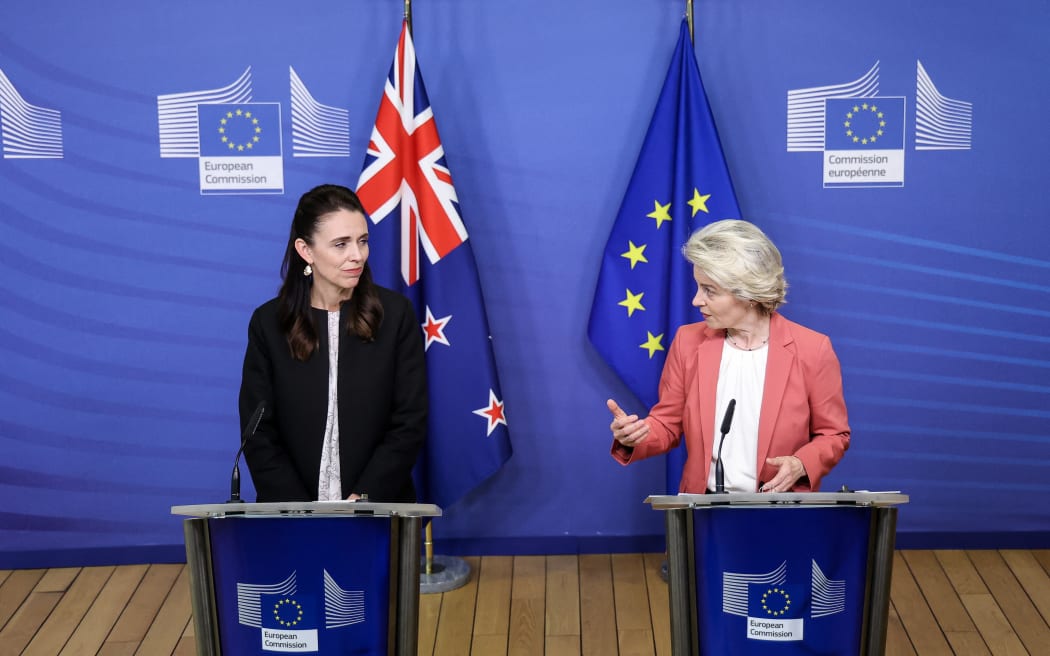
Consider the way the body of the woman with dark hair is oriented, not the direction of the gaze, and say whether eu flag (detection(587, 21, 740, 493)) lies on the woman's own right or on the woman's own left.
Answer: on the woman's own left

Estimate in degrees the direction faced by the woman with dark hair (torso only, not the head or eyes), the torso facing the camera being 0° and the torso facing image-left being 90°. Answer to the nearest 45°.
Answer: approximately 0°

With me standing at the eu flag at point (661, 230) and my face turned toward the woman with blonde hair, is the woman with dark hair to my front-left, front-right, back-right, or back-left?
front-right

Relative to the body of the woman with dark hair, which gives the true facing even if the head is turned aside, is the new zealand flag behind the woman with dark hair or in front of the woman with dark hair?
behind

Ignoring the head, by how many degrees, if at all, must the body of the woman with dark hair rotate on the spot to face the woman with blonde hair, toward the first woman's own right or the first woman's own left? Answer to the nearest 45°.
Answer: approximately 90° to the first woman's own left

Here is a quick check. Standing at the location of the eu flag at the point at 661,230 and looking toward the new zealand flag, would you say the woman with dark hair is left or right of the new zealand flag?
left

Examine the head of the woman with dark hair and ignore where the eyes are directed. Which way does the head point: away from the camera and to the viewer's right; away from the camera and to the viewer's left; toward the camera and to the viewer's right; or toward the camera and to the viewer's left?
toward the camera and to the viewer's right

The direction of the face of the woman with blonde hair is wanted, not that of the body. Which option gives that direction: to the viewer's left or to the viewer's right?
to the viewer's left

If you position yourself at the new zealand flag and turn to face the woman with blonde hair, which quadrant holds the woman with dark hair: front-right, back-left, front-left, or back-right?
front-right

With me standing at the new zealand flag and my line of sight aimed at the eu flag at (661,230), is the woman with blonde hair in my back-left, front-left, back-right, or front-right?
front-right

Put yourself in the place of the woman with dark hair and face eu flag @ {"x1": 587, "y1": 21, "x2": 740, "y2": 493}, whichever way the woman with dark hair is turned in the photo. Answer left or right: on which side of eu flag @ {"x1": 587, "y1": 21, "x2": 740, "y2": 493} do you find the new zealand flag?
left
